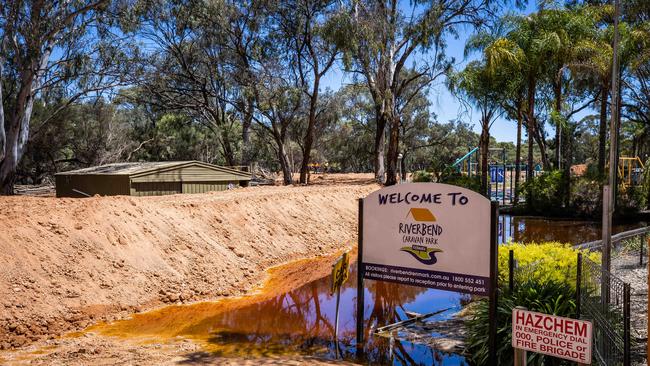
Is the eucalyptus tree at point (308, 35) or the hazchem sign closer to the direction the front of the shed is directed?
the hazchem sign

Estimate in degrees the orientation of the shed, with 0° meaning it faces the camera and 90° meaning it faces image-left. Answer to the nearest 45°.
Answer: approximately 315°

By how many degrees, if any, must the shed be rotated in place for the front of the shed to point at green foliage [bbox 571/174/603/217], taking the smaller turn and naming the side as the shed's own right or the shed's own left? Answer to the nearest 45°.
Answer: approximately 45° to the shed's own left

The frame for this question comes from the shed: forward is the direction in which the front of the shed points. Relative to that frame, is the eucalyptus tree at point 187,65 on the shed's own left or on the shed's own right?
on the shed's own left

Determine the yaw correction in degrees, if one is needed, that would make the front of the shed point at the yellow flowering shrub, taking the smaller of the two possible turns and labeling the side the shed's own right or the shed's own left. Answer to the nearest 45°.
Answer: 0° — it already faces it

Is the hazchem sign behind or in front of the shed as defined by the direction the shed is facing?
in front

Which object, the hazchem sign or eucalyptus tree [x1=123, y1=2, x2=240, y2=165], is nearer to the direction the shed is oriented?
the hazchem sign

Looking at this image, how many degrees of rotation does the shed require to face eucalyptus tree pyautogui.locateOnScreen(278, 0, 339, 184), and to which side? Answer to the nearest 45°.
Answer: approximately 90° to its left
